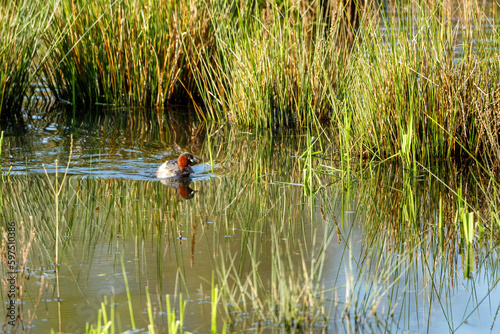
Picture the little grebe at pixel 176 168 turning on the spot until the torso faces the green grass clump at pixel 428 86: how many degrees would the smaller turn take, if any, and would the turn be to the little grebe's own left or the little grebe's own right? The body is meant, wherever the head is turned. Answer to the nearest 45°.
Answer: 0° — it already faces it

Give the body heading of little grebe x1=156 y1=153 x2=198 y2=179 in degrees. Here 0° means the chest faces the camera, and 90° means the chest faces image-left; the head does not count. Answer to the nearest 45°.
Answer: approximately 270°

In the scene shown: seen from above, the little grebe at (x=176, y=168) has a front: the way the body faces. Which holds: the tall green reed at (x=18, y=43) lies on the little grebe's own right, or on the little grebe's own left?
on the little grebe's own left

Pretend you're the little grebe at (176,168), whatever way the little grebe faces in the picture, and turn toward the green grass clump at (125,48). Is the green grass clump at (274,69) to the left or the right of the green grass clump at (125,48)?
right

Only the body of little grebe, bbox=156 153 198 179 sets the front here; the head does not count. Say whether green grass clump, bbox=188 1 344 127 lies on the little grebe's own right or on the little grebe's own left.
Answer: on the little grebe's own left

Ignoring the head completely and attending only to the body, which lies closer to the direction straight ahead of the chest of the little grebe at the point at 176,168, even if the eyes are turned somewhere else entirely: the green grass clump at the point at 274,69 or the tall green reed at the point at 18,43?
the green grass clump

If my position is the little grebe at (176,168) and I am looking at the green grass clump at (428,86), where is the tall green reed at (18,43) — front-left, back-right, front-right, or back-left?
back-left

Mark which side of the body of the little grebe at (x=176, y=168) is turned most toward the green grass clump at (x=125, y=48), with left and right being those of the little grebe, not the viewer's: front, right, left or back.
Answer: left
